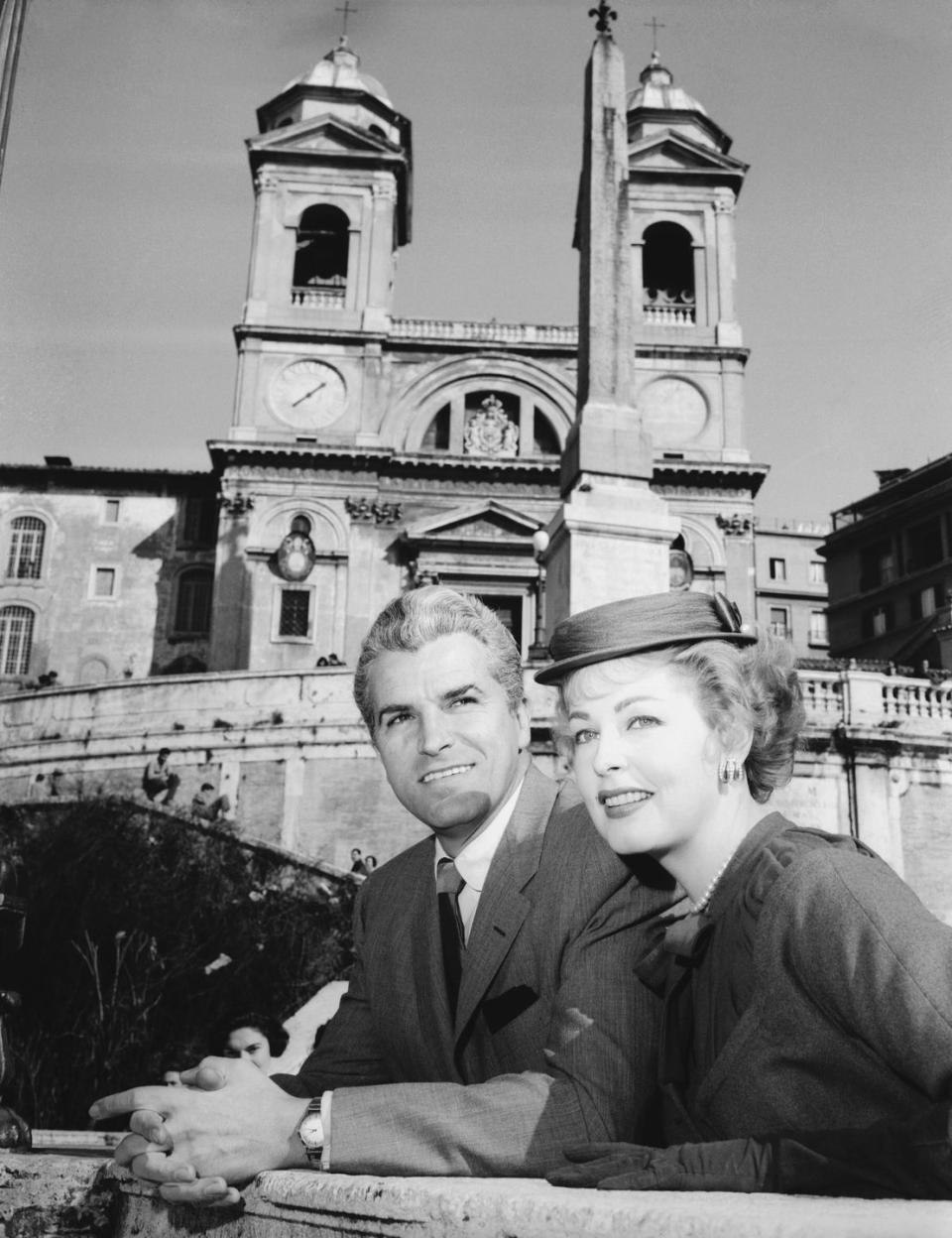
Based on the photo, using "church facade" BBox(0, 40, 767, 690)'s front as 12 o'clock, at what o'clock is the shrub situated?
The shrub is roughly at 12 o'clock from the church facade.

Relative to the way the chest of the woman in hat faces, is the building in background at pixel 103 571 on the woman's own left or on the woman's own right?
on the woman's own right

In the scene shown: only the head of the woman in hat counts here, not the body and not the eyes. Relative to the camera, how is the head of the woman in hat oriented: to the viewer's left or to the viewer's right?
to the viewer's left

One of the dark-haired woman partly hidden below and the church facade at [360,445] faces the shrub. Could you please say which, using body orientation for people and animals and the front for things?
the church facade

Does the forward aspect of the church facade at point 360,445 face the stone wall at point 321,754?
yes

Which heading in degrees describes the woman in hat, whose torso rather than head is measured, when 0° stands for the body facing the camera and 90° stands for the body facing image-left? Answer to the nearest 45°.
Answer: approximately 45°

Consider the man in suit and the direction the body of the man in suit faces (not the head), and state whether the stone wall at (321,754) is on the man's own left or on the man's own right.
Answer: on the man's own right

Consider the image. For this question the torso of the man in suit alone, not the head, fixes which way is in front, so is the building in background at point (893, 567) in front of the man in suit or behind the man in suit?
behind
